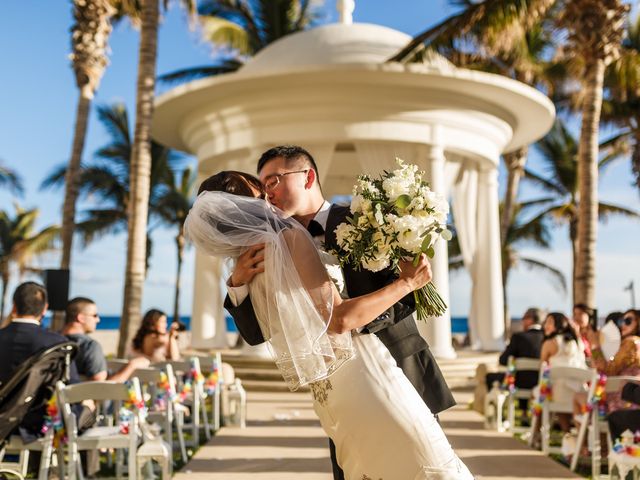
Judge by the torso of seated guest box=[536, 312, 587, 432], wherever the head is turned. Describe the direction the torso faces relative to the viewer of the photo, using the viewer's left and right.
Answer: facing away from the viewer and to the left of the viewer

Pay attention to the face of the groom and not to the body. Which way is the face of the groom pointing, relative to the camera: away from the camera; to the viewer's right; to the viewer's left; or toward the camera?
to the viewer's left

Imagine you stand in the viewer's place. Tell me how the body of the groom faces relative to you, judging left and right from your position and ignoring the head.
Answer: facing the viewer and to the left of the viewer

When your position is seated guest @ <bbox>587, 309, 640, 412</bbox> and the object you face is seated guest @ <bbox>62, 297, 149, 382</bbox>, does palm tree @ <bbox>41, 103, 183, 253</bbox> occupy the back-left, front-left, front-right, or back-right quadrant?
front-right

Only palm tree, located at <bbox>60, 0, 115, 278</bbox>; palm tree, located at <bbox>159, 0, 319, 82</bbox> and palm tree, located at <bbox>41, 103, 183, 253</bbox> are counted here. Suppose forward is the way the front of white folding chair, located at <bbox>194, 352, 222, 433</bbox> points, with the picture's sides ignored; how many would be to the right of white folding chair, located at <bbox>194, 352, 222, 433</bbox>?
0

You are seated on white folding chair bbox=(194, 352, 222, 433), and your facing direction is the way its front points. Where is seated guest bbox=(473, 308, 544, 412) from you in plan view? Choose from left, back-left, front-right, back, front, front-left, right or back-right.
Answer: front-right

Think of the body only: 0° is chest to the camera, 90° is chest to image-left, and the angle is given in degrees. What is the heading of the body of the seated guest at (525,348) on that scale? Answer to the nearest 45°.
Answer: approximately 135°

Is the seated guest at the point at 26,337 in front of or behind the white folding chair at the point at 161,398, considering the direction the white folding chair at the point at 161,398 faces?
behind

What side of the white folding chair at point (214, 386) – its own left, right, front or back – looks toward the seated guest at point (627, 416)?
right

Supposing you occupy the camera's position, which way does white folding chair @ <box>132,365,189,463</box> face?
facing away from the viewer and to the right of the viewer

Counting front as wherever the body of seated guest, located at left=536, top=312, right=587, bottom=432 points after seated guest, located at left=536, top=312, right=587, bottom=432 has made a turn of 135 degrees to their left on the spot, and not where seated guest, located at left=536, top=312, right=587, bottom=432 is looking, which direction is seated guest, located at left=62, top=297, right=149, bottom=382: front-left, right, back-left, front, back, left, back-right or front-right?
front-right

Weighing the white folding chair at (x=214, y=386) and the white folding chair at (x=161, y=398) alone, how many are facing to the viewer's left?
0

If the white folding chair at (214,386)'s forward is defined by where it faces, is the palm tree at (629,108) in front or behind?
in front

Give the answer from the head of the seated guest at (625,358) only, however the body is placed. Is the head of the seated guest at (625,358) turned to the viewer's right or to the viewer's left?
to the viewer's left

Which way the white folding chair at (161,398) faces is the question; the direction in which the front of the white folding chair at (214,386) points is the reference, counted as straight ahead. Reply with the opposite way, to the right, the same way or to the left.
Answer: the same way

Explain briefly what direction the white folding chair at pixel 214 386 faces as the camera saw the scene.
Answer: facing away from the viewer and to the right of the viewer

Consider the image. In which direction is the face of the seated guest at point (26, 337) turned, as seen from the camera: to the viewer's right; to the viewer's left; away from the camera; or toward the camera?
away from the camera

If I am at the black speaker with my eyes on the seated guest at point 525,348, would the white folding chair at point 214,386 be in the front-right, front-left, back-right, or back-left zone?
front-right
